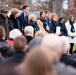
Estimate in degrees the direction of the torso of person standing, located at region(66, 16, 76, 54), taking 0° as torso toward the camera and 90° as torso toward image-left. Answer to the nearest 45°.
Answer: approximately 315°

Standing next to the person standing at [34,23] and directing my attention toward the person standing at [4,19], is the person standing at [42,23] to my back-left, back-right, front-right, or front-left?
back-right

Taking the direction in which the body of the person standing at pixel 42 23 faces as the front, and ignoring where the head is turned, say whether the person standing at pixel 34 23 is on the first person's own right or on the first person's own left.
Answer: on the first person's own right

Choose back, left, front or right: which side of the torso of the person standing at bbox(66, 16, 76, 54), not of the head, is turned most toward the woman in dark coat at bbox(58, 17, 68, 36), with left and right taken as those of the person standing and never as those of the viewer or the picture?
right

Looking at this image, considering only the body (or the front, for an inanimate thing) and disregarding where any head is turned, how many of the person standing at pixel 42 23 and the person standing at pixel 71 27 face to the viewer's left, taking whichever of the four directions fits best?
0

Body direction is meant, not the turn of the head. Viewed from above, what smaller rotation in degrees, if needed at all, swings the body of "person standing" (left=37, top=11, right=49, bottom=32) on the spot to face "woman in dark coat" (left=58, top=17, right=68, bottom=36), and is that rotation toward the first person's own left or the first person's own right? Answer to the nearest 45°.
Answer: approximately 90° to the first person's own left

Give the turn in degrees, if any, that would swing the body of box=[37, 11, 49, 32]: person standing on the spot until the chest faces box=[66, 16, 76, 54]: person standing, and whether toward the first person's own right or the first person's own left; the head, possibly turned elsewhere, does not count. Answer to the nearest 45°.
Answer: approximately 90° to the first person's own left

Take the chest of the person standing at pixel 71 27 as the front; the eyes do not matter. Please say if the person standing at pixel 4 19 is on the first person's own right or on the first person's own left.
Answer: on the first person's own right

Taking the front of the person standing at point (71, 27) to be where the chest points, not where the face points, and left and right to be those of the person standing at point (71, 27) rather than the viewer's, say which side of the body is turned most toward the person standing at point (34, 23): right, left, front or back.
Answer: right

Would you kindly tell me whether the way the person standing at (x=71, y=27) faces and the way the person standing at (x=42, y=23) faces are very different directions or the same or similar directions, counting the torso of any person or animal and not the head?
same or similar directions

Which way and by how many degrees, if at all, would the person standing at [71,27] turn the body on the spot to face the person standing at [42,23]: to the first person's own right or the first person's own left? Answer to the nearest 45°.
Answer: approximately 90° to the first person's own right

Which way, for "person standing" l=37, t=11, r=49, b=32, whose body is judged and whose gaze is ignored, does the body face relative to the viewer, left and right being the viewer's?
facing the viewer and to the right of the viewer
